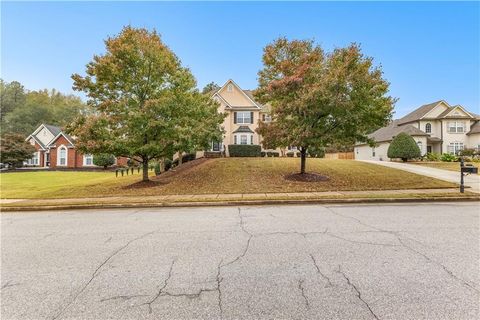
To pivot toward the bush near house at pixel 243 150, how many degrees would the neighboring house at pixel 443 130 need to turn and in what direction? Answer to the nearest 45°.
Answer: approximately 45° to its right

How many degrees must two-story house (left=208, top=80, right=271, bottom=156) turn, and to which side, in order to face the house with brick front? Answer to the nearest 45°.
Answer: approximately 90° to its right

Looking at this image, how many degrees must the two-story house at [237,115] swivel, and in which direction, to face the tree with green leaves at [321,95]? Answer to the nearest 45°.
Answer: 0° — it already faces it

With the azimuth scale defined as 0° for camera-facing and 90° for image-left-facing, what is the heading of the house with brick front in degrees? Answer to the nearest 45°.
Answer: approximately 0°

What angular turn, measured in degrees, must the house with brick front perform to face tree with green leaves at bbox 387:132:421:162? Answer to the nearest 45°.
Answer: approximately 45° to its left

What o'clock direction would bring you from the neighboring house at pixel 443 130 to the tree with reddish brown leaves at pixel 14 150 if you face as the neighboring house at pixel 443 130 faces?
The tree with reddish brown leaves is roughly at 2 o'clock from the neighboring house.

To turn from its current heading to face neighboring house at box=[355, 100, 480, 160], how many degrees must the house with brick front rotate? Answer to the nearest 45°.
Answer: approximately 45° to its left

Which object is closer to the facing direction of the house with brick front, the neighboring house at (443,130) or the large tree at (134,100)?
the large tree
